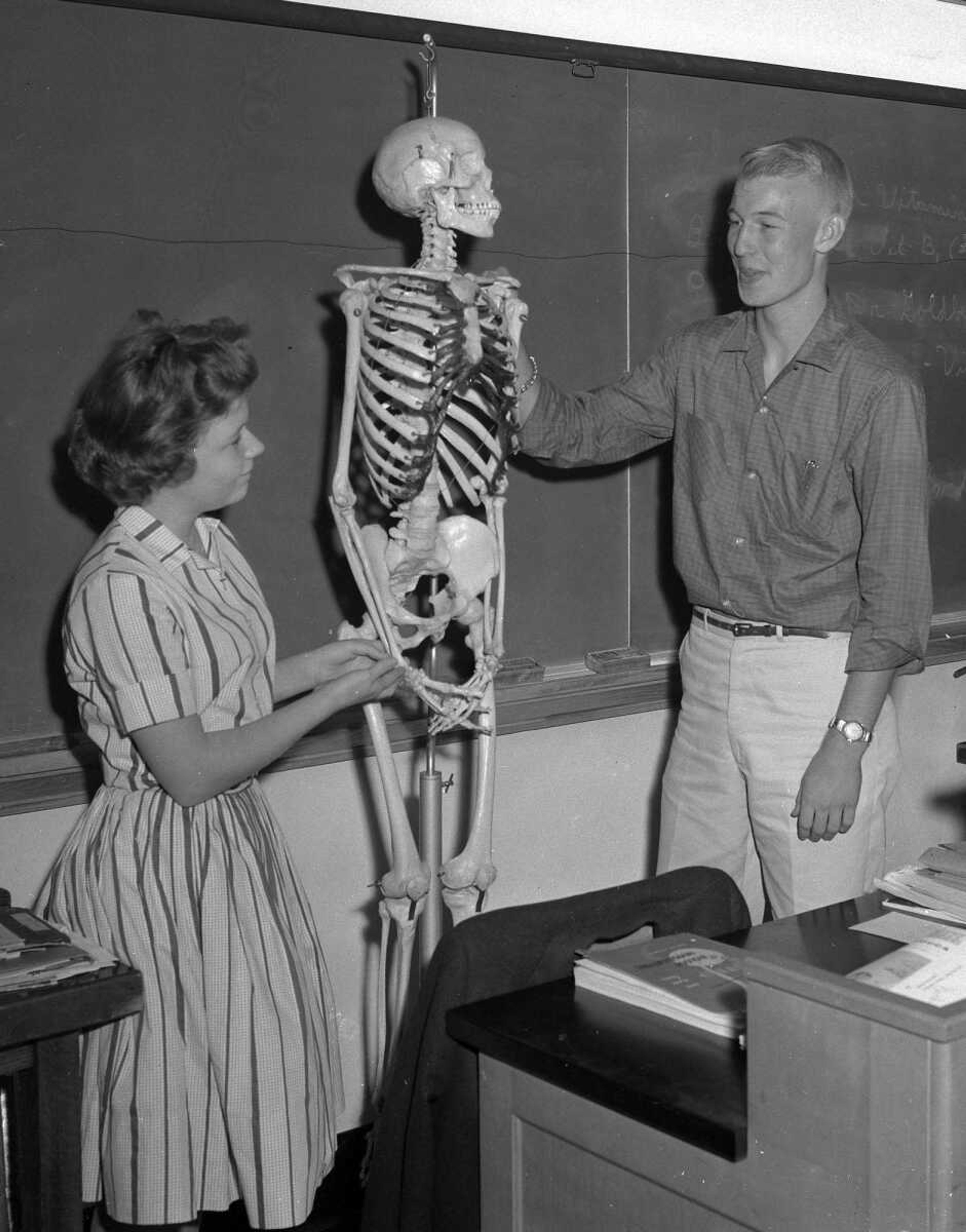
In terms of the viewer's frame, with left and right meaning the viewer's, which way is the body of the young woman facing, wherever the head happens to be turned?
facing to the right of the viewer

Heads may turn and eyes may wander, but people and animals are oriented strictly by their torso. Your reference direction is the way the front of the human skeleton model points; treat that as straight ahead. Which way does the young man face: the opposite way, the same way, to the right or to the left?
to the right

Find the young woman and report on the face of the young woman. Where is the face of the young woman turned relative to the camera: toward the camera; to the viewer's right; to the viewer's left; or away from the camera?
to the viewer's right

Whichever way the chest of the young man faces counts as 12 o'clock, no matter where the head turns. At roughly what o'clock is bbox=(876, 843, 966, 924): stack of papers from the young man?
The stack of papers is roughly at 10 o'clock from the young man.

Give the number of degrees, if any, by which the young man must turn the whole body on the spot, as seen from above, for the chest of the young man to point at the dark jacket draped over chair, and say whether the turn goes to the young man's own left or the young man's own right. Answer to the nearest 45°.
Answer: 0° — they already face it

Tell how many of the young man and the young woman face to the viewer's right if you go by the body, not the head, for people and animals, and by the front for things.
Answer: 1
